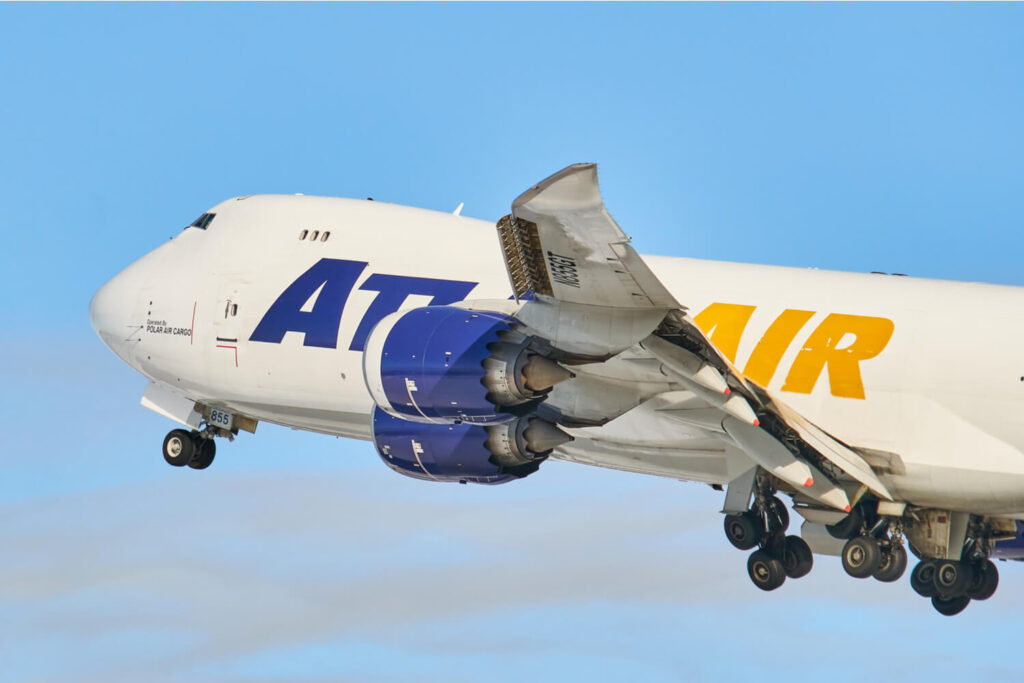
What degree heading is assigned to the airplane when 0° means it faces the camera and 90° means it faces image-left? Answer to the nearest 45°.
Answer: approximately 135°
